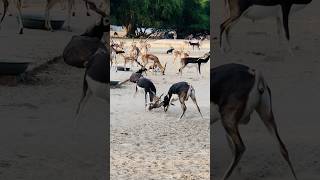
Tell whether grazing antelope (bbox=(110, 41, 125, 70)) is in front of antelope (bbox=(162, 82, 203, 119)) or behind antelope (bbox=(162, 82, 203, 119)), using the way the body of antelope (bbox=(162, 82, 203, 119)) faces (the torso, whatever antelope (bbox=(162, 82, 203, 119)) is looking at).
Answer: in front

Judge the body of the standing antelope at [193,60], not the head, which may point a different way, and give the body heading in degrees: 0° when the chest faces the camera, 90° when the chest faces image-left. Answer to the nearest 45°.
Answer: approximately 270°

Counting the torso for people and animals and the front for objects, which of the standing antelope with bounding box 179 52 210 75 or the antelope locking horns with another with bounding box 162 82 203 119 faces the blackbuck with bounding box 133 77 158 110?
the antelope locking horns with another

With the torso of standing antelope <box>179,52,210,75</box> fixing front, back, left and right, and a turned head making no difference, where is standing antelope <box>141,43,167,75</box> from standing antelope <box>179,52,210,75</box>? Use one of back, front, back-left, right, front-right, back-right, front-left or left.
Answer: back-left
